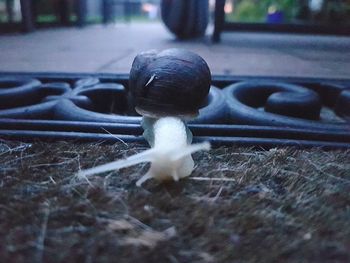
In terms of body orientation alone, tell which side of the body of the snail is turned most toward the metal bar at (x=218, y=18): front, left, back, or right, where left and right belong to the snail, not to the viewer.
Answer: back

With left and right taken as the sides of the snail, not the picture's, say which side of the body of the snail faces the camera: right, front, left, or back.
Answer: front

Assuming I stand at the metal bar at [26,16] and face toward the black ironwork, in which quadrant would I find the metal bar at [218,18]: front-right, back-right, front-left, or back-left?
front-left

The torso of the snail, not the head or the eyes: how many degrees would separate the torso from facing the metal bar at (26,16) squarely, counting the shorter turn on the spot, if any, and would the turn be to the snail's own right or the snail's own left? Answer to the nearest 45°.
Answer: approximately 180°
